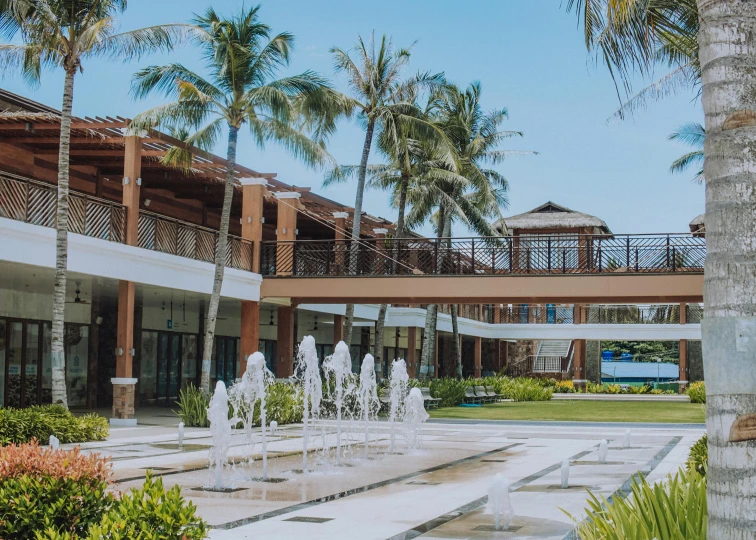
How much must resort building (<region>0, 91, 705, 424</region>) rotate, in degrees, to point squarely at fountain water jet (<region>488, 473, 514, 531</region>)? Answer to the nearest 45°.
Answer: approximately 45° to its right

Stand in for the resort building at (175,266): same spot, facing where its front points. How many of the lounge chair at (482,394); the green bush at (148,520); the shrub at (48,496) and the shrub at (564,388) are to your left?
2

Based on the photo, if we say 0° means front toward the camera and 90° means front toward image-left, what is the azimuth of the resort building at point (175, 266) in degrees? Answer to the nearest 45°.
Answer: approximately 315°

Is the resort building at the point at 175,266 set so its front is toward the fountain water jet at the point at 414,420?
yes

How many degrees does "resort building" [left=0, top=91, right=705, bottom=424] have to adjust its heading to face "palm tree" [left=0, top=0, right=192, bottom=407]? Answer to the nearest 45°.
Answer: approximately 45° to its right

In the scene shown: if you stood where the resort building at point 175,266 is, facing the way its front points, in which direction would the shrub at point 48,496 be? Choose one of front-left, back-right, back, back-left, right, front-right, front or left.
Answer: front-right

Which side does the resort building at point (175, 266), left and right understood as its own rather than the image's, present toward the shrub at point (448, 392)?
left

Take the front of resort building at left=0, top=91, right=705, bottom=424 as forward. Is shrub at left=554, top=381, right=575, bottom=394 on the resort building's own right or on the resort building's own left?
on the resort building's own left

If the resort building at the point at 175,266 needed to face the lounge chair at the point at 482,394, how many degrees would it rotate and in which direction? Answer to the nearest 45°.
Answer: approximately 90° to its left

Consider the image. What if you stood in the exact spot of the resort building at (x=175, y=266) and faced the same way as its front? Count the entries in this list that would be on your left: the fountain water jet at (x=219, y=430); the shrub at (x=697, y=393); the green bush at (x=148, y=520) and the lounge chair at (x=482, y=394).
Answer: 2

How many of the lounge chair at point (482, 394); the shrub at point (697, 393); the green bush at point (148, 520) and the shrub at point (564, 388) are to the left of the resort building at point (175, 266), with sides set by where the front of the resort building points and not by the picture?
3

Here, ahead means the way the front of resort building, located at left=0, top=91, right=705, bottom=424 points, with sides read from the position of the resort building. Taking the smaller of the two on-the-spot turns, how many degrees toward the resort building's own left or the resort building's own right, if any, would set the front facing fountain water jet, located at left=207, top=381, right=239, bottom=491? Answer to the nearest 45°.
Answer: approximately 45° to the resort building's own right

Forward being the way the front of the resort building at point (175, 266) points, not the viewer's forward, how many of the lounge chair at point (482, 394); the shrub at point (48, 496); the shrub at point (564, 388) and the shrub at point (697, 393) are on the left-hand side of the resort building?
3
